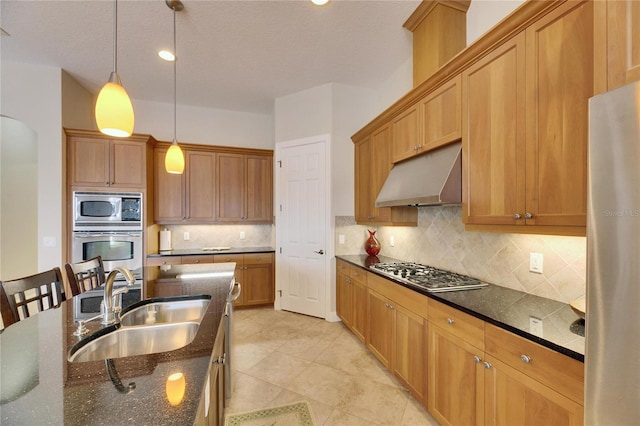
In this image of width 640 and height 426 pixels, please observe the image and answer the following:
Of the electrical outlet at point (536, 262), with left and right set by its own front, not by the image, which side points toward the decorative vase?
right

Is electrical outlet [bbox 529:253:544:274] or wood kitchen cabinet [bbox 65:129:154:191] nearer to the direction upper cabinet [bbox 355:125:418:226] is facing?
the wood kitchen cabinet

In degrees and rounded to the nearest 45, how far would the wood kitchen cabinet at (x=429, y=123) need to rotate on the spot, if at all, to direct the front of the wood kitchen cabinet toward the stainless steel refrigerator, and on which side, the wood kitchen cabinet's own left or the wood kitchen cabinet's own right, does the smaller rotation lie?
approximately 45° to the wood kitchen cabinet's own left

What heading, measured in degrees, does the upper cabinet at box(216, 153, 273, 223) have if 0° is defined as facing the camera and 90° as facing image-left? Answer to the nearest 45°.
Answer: approximately 0°

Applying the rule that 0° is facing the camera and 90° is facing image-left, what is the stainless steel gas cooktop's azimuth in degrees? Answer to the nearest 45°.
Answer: approximately 45°

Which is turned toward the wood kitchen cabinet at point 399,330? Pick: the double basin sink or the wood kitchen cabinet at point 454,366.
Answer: the double basin sink

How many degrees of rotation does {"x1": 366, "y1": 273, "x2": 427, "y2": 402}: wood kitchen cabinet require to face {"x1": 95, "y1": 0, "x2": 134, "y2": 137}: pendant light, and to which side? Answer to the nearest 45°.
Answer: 0° — it already faces it

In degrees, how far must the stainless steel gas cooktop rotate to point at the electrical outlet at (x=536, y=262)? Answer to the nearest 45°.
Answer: approximately 90° to its left

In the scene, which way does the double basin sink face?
to the viewer's right

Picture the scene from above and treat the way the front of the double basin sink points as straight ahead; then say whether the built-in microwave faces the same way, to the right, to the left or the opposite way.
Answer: to the right

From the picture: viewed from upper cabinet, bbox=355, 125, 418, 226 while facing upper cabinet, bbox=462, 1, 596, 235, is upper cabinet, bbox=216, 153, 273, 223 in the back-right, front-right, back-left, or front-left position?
back-right

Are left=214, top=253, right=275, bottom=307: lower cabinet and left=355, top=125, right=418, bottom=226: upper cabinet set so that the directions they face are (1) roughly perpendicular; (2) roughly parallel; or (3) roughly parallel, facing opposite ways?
roughly perpendicular

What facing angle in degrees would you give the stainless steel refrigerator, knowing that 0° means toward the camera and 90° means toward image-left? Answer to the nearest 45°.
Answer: approximately 45°
